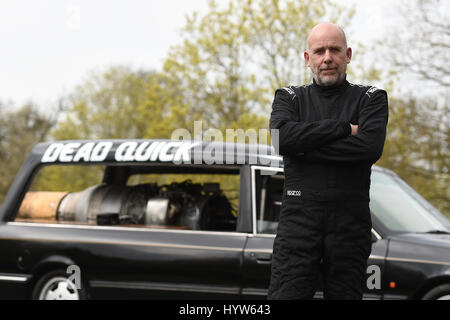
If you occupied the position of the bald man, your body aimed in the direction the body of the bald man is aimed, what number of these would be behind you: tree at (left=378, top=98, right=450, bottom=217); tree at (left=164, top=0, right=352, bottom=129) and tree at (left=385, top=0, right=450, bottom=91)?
3

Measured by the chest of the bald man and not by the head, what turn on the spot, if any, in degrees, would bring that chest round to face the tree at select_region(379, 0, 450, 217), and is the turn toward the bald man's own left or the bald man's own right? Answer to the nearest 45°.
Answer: approximately 180°

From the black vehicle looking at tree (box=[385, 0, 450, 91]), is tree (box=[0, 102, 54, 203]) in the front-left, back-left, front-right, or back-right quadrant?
front-left

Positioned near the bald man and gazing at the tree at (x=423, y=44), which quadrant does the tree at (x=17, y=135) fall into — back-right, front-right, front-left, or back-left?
front-left

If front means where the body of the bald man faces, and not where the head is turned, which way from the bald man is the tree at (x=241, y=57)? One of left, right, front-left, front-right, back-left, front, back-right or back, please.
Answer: back

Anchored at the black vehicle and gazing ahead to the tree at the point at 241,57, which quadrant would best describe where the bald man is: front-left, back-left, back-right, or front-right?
back-right

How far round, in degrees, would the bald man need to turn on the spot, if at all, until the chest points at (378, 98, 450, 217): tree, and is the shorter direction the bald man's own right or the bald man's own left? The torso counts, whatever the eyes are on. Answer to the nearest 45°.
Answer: approximately 180°

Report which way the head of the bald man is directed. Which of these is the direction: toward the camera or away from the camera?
toward the camera

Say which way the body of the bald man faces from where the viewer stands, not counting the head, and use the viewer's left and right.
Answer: facing the viewer

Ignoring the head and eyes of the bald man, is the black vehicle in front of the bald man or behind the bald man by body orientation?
behind

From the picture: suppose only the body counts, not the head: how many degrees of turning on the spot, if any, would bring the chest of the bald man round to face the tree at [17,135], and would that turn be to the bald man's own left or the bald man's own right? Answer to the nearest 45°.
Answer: approximately 135° to the bald man's own right

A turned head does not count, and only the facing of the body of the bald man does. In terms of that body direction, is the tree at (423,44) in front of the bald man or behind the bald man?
behind
